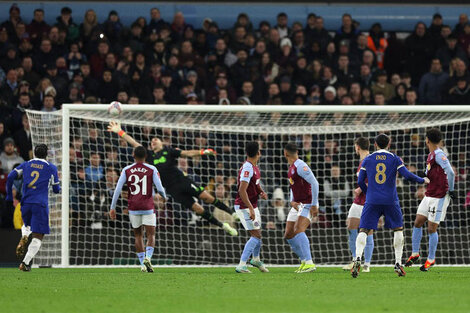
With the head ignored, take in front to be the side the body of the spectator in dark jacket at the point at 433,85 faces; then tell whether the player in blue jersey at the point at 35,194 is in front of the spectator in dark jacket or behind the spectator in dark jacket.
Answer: in front

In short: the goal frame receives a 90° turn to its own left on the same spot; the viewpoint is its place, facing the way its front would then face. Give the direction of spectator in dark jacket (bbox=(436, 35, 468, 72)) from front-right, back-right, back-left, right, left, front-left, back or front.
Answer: front-left

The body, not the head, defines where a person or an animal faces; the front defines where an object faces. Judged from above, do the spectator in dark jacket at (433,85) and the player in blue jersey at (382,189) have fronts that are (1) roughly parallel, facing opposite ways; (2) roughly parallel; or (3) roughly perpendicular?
roughly parallel, facing opposite ways

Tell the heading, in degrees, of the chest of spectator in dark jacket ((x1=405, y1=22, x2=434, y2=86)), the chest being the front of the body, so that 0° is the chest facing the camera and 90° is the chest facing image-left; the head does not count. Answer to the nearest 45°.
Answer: approximately 0°

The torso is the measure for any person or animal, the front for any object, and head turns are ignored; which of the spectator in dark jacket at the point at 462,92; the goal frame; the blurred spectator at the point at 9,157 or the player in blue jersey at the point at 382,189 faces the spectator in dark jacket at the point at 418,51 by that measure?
the player in blue jersey

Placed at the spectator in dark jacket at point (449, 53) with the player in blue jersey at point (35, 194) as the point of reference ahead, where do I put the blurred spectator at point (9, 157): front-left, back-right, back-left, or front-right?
front-right

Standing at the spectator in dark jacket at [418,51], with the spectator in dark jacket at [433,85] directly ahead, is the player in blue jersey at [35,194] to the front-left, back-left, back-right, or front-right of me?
front-right

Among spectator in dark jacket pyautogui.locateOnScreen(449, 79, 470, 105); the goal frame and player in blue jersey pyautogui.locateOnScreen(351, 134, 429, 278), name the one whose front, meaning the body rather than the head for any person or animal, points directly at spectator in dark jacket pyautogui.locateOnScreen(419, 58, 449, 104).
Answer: the player in blue jersey

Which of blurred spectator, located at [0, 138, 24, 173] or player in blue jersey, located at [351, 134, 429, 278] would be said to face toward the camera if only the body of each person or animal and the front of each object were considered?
the blurred spectator

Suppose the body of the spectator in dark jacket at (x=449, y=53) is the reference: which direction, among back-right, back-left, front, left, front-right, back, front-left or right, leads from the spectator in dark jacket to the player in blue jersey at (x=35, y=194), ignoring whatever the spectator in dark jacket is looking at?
front-right

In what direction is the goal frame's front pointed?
toward the camera

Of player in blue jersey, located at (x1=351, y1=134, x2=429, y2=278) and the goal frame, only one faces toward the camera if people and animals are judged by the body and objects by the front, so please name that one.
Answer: the goal frame

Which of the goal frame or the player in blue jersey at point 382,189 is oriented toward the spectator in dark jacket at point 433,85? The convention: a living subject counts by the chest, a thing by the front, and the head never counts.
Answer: the player in blue jersey

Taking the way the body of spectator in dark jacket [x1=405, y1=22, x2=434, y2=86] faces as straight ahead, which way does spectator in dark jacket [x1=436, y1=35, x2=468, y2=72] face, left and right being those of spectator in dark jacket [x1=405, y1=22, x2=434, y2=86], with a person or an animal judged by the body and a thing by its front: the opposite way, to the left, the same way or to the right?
the same way

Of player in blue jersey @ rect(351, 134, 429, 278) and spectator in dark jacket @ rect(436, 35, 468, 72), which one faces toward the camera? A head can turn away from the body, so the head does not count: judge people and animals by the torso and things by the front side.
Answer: the spectator in dark jacket

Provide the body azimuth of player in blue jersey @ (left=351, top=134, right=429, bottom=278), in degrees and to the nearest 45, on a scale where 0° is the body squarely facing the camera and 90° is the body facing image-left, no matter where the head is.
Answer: approximately 180°

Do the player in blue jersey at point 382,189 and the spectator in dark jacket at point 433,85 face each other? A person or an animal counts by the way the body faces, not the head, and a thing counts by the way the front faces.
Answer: yes
